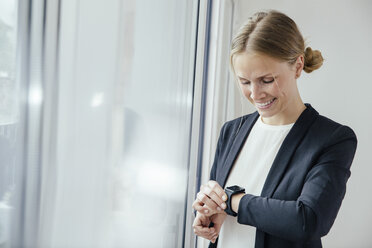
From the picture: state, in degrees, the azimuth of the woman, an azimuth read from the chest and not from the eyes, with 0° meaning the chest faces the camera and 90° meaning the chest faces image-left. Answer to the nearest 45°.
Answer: approximately 45°
